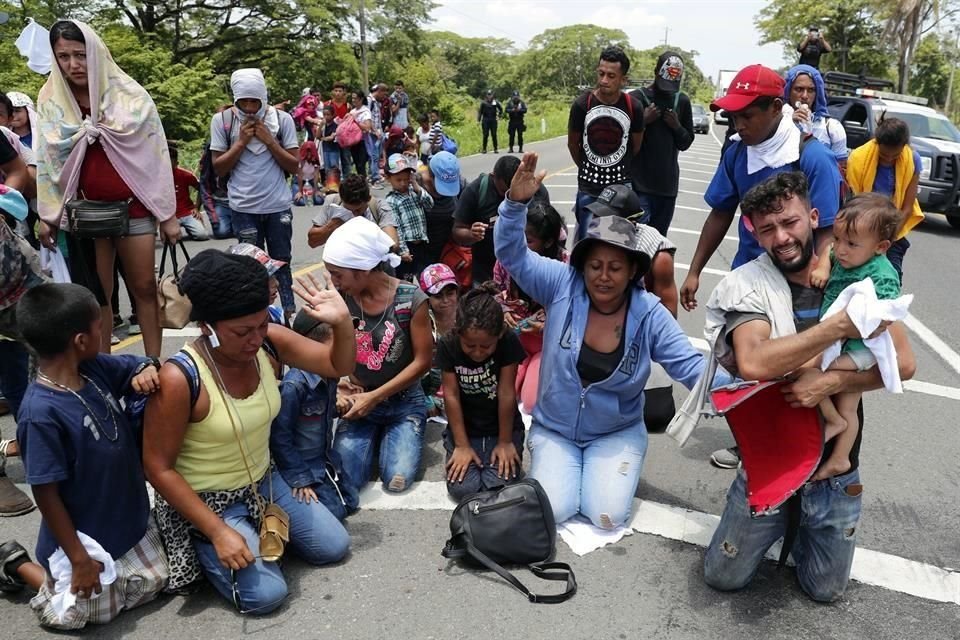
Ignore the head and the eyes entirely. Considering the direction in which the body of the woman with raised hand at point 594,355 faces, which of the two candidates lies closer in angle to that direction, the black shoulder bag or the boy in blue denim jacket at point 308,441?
the black shoulder bag

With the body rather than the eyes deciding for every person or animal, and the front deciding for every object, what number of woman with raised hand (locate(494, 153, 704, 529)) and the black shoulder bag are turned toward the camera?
2

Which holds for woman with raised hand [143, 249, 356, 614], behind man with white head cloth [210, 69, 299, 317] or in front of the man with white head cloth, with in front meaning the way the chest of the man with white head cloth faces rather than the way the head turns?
in front

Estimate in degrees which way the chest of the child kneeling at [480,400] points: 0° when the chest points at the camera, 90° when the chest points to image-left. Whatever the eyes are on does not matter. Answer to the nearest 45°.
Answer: approximately 0°

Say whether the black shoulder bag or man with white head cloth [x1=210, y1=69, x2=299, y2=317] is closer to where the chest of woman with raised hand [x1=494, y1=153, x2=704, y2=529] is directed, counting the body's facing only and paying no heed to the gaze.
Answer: the black shoulder bag

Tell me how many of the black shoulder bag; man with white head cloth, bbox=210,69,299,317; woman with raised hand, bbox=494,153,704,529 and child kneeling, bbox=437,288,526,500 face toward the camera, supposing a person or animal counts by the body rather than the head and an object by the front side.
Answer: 4

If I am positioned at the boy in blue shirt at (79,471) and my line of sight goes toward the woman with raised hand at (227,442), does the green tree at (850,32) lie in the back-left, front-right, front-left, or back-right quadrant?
front-left

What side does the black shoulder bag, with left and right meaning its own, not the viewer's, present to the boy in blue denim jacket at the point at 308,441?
right

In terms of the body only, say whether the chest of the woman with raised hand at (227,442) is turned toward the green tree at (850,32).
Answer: no

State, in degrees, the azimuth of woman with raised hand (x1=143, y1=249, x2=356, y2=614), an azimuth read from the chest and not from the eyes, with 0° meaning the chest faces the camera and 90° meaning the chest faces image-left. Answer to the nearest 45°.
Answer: approximately 315°

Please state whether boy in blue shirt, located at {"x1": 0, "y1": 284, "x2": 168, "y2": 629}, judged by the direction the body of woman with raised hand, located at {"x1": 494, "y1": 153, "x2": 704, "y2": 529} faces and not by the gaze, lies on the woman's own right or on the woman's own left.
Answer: on the woman's own right

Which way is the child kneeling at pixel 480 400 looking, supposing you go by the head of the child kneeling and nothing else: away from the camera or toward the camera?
toward the camera

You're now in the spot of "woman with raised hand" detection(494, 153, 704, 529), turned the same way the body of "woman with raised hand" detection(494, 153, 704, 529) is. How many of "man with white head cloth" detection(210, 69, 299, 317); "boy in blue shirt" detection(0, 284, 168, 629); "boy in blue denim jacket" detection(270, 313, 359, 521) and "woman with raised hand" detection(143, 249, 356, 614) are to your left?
0

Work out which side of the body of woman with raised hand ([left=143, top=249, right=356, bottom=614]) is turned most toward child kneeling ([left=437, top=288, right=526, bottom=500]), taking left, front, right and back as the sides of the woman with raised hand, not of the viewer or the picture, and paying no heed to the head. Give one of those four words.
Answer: left

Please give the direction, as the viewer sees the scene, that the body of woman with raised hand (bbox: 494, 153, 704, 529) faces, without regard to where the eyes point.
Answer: toward the camera

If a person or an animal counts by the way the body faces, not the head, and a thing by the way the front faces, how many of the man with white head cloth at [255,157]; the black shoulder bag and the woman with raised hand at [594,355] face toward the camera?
3

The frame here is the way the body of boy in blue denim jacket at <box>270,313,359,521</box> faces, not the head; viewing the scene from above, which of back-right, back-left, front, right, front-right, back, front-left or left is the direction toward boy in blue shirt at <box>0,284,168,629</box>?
right

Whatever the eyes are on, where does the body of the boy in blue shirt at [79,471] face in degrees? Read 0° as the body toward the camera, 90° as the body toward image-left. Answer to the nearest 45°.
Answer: approximately 315°

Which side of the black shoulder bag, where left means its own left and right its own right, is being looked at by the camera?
front

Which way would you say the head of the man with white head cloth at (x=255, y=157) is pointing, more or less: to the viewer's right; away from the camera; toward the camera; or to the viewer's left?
toward the camera

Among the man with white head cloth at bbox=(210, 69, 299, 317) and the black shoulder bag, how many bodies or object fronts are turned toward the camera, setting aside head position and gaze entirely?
2
